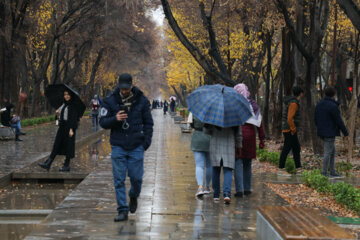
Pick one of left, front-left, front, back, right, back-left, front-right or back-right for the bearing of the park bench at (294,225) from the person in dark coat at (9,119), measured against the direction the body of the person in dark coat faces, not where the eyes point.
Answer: right

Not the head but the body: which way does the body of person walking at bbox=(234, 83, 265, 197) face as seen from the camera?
away from the camera

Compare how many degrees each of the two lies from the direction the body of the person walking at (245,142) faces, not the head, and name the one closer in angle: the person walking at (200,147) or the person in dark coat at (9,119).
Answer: the person in dark coat

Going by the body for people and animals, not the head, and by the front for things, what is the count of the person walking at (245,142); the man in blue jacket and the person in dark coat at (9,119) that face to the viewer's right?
1

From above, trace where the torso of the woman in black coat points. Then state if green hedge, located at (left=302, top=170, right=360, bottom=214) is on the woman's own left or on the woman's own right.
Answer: on the woman's own left

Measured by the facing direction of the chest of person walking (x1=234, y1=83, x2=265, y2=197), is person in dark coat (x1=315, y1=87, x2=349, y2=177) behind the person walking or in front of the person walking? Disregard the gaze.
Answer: in front

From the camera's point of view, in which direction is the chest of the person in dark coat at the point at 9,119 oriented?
to the viewer's right

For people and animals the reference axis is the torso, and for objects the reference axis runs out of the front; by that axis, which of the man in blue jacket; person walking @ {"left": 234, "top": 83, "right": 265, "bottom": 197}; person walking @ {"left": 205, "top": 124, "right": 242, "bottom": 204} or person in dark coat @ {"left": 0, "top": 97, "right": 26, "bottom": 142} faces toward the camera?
the man in blue jacket

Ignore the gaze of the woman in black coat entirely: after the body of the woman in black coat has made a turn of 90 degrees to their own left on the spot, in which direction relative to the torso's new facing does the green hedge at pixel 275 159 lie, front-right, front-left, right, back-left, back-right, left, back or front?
front-left

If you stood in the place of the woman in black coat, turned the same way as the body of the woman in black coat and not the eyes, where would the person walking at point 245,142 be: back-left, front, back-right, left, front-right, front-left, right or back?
left

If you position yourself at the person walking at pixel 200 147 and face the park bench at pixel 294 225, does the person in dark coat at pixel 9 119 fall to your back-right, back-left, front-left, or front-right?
back-right

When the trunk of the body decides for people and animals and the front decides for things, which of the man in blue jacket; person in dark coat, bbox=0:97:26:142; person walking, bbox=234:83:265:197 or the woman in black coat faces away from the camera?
the person walking

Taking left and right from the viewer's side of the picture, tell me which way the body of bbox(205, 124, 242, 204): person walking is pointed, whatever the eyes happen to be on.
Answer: facing away from the viewer

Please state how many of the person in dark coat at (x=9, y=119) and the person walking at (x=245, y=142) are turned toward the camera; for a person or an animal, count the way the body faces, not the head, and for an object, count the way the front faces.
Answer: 0

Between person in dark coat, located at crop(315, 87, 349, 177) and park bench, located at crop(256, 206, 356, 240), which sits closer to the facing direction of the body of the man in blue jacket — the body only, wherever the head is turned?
the park bench
